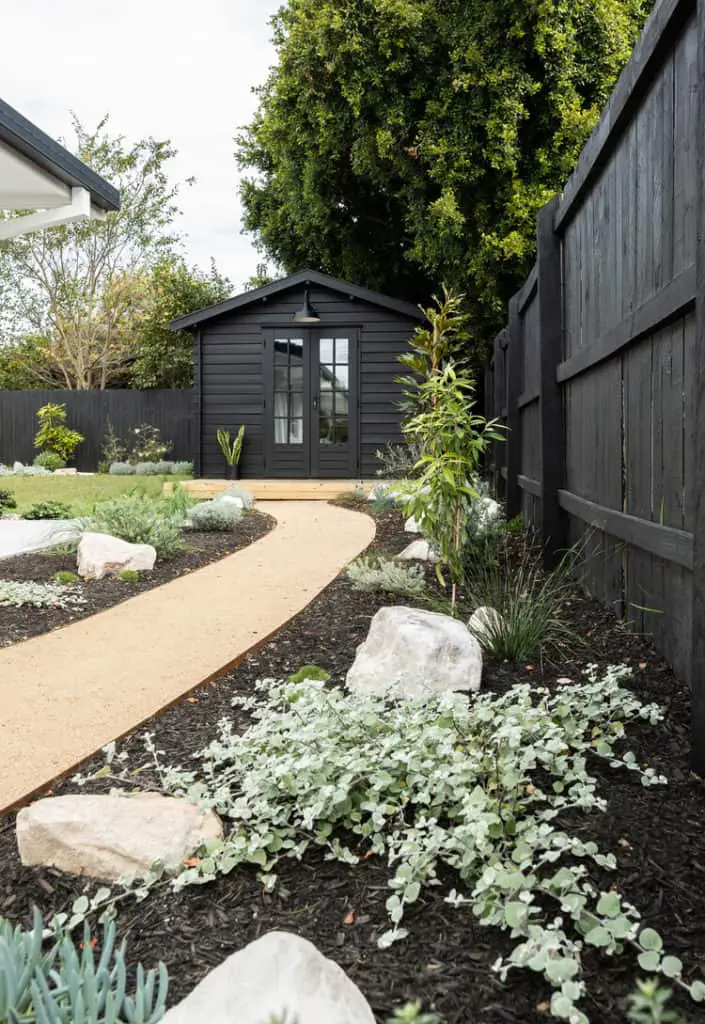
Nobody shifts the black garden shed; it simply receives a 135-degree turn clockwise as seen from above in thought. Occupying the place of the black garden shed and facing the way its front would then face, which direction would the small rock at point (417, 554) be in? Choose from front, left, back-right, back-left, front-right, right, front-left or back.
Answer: back-left

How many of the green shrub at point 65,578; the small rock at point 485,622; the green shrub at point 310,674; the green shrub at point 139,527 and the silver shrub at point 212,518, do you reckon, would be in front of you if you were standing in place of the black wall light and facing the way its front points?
5

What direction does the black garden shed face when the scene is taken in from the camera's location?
facing the viewer

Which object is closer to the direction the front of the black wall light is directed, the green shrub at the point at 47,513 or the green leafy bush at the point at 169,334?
the green shrub

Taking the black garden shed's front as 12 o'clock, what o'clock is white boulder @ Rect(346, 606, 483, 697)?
The white boulder is roughly at 12 o'clock from the black garden shed.

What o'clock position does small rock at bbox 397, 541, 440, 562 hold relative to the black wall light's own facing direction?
The small rock is roughly at 12 o'clock from the black wall light.

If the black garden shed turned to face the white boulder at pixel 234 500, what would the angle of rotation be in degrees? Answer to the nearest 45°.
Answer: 0° — it already faces it

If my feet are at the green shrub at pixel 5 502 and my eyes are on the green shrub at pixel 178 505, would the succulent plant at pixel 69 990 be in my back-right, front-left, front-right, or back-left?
front-right

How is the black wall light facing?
toward the camera

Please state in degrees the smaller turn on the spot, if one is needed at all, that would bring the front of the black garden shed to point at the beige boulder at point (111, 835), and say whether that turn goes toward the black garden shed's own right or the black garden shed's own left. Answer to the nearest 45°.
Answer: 0° — it already faces it

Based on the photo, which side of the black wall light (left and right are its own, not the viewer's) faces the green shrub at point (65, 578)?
front

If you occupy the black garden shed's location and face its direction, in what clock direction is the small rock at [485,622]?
The small rock is roughly at 12 o'clock from the black garden shed.

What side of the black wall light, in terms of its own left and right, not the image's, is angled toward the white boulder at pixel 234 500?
front

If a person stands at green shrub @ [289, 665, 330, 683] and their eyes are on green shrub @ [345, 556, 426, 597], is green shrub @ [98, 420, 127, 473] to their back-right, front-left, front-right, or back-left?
front-left

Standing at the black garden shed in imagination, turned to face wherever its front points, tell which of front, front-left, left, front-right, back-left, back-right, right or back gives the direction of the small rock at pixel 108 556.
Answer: front

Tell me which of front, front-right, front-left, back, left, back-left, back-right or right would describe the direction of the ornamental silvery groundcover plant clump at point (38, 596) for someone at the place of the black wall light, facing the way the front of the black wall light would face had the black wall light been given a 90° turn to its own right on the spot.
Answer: left
